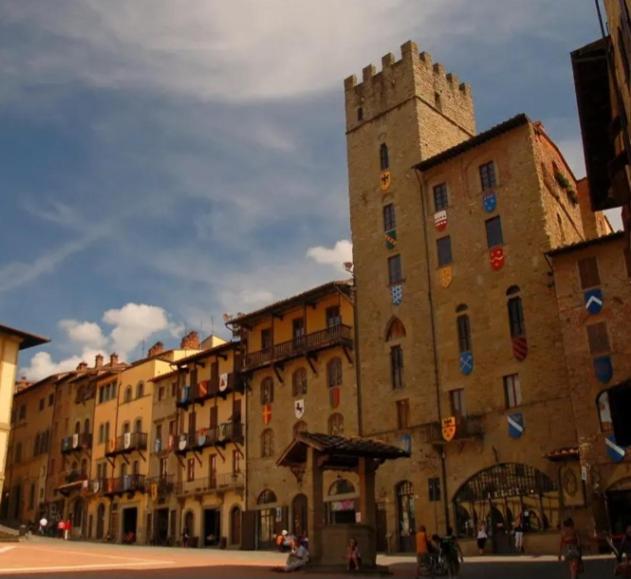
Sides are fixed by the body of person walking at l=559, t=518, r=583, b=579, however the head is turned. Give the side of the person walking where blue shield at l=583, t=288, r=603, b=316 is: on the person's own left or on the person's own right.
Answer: on the person's own right

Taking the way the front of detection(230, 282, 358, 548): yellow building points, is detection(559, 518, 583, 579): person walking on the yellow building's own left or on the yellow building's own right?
on the yellow building's own left

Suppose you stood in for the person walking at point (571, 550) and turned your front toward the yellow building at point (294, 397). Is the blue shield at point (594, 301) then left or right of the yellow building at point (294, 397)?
right

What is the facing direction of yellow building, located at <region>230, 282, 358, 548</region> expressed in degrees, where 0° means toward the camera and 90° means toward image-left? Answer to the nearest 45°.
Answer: approximately 45°

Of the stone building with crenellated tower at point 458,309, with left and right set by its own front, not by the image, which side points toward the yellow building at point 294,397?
right

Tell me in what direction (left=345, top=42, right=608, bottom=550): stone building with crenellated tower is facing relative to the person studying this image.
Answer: facing the viewer and to the left of the viewer

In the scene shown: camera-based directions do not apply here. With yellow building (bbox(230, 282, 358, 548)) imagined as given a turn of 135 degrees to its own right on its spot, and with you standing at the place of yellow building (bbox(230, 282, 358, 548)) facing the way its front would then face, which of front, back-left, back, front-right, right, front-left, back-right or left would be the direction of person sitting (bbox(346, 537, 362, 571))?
back

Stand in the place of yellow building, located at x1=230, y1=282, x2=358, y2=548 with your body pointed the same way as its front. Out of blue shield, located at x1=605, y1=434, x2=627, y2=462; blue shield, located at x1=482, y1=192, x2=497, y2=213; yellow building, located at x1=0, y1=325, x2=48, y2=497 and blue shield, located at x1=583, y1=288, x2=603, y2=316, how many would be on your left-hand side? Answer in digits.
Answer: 3

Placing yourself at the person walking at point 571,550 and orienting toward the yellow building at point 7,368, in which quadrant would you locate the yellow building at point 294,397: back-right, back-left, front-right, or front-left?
front-right

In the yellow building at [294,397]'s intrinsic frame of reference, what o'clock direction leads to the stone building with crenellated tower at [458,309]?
The stone building with crenellated tower is roughly at 9 o'clock from the yellow building.

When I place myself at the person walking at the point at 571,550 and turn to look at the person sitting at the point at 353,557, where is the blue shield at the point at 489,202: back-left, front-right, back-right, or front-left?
front-right

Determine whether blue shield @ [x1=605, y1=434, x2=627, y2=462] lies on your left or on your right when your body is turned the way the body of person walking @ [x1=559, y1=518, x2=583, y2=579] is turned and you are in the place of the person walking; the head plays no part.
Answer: on your right
